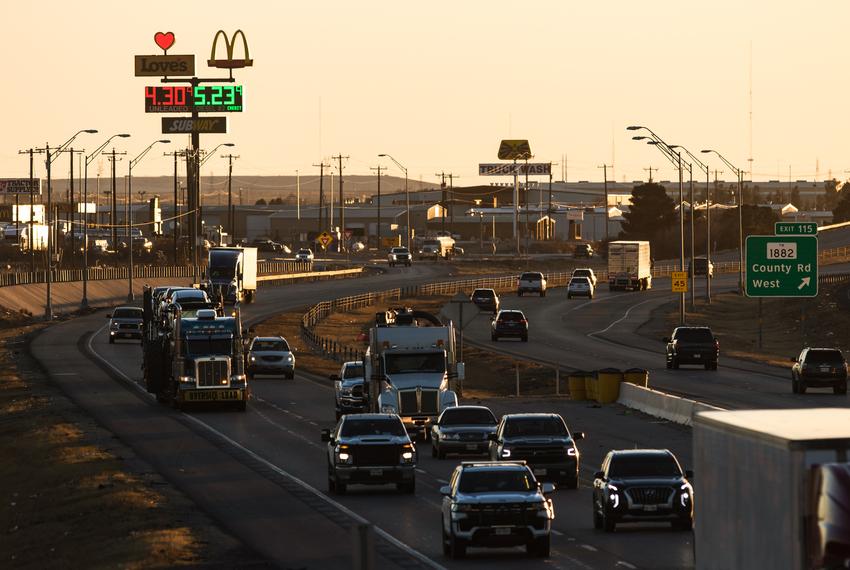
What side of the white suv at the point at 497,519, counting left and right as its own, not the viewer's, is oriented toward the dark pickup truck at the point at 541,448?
back

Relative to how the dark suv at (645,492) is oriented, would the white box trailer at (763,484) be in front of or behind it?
in front

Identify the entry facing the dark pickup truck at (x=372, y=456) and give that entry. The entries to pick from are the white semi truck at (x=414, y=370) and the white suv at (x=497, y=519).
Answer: the white semi truck

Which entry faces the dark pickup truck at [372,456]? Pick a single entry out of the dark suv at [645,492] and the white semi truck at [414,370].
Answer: the white semi truck

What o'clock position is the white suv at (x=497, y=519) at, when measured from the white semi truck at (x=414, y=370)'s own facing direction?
The white suv is roughly at 12 o'clock from the white semi truck.

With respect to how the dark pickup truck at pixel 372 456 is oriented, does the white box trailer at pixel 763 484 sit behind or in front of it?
in front

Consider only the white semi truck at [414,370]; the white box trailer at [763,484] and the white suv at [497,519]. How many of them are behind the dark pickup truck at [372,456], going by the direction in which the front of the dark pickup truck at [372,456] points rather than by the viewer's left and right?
1

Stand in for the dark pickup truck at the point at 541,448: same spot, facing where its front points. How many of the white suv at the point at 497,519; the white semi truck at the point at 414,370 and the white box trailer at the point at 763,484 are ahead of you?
2

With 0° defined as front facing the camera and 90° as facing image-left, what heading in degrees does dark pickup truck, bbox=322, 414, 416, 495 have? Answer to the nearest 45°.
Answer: approximately 0°

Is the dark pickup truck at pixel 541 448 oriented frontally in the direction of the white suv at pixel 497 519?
yes

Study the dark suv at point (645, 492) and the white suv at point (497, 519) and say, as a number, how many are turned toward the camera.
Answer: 2
